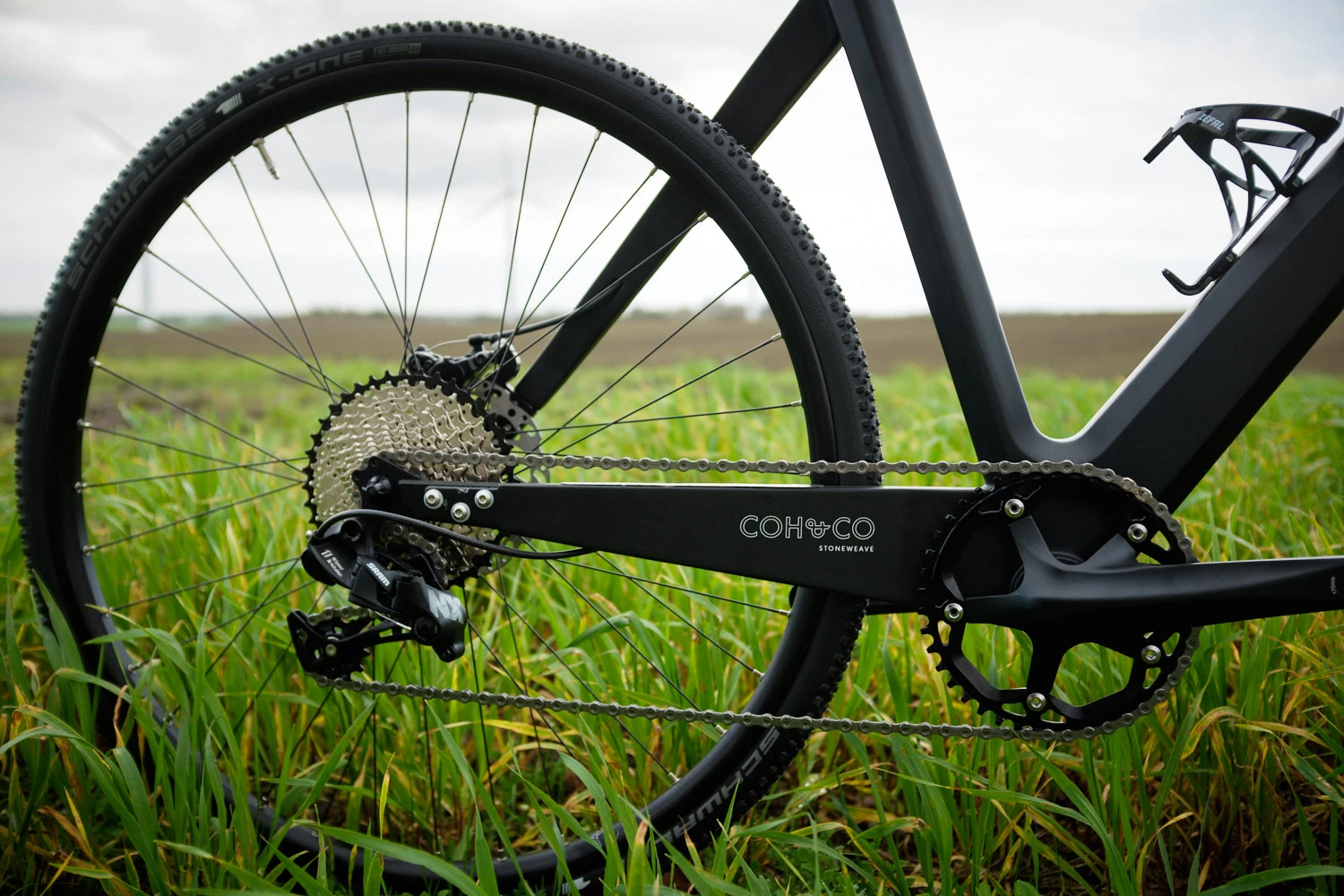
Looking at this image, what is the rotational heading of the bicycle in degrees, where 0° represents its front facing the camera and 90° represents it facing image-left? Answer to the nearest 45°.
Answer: approximately 270°
